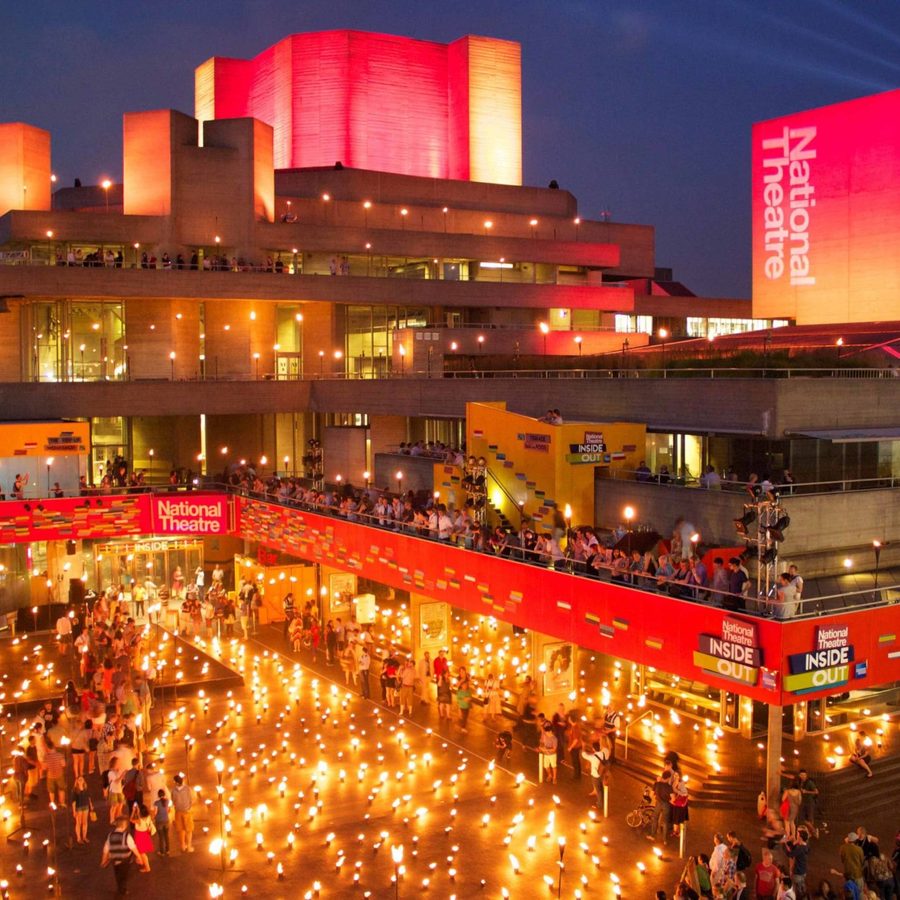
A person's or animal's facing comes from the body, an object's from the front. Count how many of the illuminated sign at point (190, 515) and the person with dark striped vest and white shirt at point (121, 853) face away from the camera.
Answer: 1

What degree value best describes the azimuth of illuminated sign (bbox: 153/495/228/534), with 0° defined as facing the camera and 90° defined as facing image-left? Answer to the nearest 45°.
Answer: approximately 0°

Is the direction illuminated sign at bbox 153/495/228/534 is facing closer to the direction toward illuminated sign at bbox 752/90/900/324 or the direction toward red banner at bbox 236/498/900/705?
the red banner

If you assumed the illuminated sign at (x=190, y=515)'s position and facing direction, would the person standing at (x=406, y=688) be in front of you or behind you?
in front

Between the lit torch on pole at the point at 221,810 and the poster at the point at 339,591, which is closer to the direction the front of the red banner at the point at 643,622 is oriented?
the lit torch on pole

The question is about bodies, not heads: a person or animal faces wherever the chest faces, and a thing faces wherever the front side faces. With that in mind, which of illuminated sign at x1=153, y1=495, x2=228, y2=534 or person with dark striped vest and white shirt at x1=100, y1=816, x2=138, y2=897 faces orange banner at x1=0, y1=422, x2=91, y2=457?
the person with dark striped vest and white shirt

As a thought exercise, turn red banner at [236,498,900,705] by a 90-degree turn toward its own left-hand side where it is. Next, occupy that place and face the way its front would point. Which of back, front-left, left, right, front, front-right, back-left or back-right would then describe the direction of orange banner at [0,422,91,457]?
back

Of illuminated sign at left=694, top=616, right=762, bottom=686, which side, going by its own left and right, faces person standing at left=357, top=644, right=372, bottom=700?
right

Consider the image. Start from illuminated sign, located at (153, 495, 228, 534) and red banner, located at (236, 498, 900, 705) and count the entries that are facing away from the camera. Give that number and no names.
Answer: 0

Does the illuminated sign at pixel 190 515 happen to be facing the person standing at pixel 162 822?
yes

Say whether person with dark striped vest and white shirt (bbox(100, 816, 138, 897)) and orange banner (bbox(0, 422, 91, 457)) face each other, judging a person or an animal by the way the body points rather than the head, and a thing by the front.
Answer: yes

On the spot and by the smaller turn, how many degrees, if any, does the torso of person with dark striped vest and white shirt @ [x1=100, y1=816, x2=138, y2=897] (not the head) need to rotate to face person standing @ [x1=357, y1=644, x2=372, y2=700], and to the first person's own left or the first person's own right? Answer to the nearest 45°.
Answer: approximately 45° to the first person's own right

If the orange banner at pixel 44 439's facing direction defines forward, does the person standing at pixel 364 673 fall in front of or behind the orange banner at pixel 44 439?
in front
